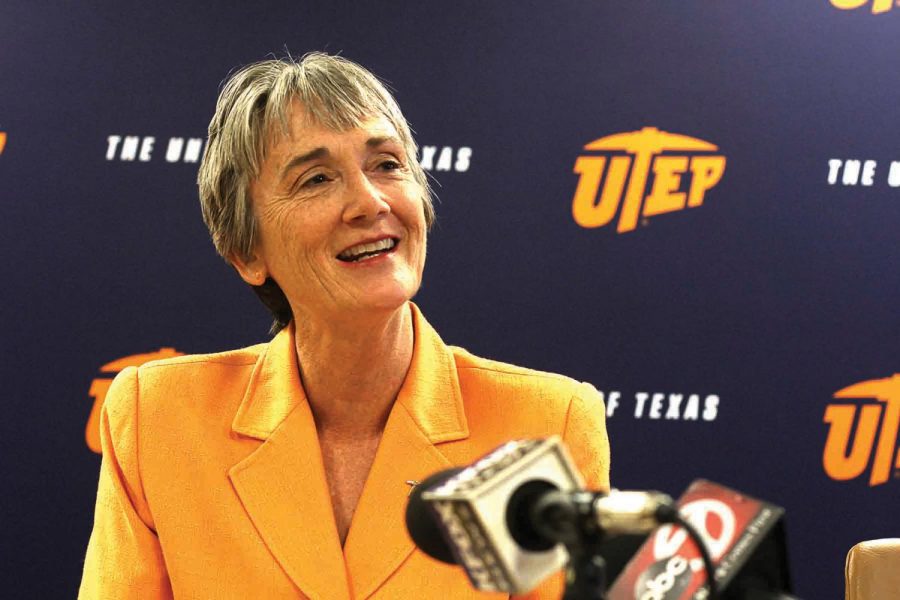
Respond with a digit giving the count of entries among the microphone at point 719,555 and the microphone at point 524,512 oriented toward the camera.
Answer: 0

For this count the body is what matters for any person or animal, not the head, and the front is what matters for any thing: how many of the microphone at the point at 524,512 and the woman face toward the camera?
1

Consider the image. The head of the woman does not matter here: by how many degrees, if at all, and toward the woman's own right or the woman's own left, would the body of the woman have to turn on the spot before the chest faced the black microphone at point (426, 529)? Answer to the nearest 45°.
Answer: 0° — they already face it

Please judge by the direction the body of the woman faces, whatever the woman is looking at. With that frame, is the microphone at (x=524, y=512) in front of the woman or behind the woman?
in front

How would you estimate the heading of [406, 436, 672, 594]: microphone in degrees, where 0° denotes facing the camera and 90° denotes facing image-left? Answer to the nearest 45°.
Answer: approximately 135°

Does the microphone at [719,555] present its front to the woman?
yes
